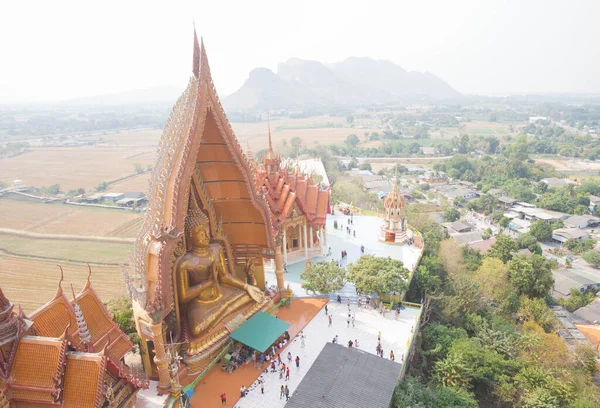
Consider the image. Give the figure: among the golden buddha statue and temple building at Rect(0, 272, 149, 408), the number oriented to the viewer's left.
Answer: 0

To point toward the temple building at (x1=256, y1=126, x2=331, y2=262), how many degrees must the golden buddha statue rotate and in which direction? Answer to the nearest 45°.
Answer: approximately 90° to its left

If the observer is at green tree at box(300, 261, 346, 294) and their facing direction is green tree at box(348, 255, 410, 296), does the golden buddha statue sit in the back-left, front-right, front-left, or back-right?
back-right

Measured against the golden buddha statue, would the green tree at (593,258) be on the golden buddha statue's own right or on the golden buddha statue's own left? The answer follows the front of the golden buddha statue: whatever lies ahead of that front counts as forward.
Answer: on the golden buddha statue's own left

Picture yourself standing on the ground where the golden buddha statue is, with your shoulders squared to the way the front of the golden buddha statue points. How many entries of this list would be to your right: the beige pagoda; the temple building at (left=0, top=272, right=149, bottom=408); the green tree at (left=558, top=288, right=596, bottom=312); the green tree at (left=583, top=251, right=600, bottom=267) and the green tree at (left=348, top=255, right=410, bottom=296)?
1

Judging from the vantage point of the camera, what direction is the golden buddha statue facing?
facing the viewer and to the right of the viewer

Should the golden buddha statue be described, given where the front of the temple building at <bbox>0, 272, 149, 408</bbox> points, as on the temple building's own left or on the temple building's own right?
on the temple building's own left

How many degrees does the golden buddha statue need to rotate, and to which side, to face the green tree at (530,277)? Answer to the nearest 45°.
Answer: approximately 45° to its left

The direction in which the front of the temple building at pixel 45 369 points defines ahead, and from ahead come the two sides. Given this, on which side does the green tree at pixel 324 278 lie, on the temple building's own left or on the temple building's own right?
on the temple building's own left

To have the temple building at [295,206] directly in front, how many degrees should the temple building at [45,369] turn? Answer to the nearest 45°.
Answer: approximately 90° to its left

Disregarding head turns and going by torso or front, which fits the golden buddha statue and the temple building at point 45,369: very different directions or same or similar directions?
same or similar directions
